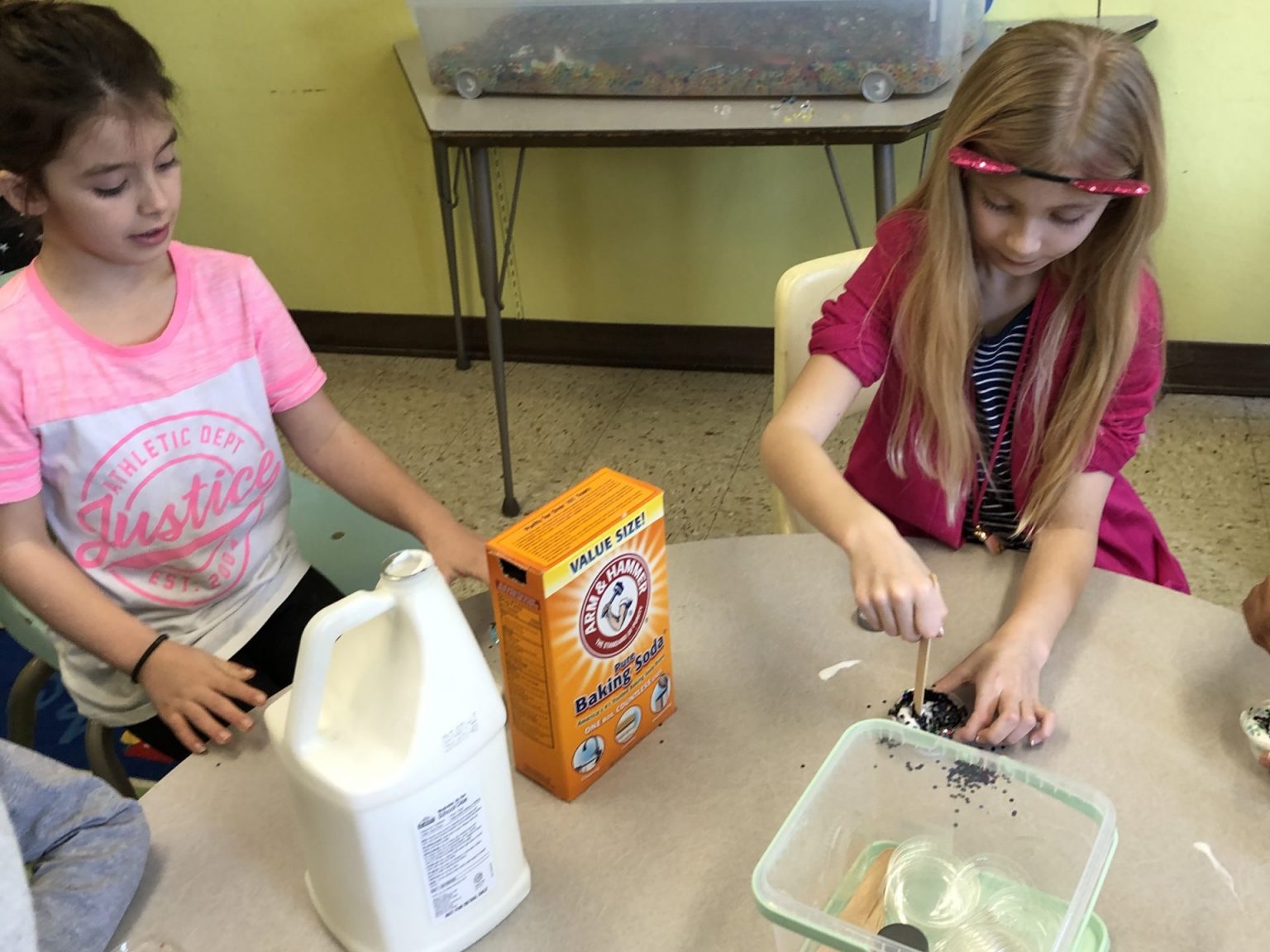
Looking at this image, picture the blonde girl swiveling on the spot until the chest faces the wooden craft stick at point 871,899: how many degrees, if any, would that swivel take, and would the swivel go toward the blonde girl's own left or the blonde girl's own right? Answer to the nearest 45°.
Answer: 0° — they already face it

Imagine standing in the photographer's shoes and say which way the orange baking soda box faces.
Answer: facing the viewer and to the right of the viewer

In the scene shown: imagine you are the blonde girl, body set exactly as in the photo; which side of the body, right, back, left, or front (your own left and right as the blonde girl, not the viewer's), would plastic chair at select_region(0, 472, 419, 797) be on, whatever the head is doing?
right

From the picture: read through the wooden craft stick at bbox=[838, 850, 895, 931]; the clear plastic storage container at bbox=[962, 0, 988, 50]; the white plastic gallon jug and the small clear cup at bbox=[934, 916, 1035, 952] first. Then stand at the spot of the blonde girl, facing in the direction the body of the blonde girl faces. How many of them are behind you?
1

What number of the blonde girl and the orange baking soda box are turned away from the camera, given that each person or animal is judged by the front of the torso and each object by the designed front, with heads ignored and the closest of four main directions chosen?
0

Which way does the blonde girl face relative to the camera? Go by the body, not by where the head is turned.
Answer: toward the camera

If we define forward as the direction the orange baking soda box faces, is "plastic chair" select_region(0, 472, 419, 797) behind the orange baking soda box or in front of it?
behind

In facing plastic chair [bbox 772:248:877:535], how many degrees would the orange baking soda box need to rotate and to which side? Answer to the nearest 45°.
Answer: approximately 90° to its left

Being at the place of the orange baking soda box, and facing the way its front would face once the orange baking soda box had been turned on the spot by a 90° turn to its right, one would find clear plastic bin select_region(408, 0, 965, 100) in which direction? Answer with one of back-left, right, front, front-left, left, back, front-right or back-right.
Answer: back-right
